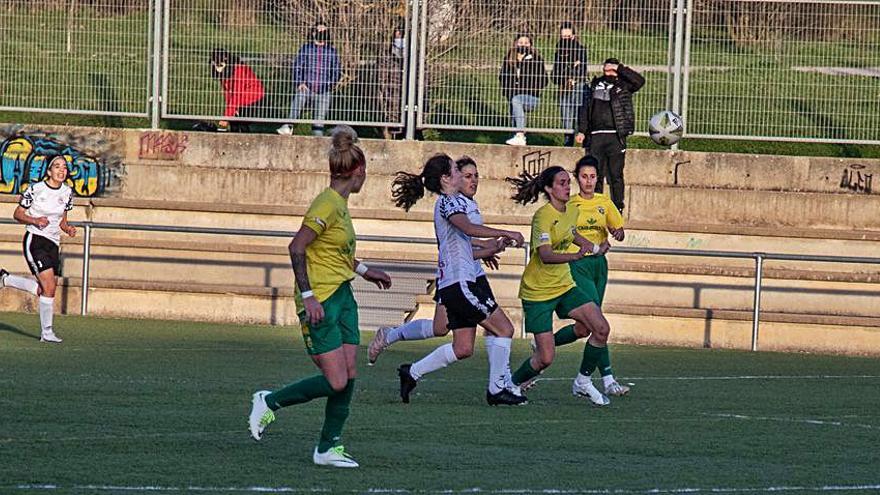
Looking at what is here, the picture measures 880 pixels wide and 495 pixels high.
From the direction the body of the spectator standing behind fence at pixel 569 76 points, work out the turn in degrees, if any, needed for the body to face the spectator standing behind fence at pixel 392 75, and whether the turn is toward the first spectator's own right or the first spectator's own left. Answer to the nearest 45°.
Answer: approximately 90° to the first spectator's own right

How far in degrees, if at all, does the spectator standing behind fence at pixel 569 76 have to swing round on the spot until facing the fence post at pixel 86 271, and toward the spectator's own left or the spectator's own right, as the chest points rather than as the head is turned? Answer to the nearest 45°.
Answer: approximately 90° to the spectator's own right

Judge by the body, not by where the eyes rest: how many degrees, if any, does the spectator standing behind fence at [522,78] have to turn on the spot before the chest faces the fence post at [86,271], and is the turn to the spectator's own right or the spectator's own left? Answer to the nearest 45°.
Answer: approximately 90° to the spectator's own right

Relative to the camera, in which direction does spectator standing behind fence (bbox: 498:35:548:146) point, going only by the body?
toward the camera

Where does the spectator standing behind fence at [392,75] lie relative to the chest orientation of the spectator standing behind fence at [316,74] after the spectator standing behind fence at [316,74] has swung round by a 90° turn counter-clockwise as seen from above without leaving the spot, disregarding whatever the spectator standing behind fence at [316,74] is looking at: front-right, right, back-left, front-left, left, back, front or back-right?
front

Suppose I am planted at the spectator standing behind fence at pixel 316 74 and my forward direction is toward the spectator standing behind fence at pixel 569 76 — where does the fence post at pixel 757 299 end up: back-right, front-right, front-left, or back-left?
front-right

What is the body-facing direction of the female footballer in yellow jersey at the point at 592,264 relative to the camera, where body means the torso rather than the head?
toward the camera

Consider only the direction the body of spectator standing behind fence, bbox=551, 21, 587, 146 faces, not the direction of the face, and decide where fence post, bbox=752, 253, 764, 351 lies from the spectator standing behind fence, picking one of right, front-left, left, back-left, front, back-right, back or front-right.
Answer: front-left

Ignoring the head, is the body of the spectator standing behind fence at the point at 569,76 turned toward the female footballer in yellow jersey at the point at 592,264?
yes

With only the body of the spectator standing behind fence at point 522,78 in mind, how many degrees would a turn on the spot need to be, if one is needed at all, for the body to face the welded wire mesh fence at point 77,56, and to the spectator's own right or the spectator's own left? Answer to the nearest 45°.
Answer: approximately 90° to the spectator's own right

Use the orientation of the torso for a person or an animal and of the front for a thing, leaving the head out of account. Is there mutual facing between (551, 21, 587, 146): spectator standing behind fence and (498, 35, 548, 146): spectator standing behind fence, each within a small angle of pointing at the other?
no

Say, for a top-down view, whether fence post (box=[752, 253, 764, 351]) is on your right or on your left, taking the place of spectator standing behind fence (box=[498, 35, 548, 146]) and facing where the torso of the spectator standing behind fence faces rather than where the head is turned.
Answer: on your left

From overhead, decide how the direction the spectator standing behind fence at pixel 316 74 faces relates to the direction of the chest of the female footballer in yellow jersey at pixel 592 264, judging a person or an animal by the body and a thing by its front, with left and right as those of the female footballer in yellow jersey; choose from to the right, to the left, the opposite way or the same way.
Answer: the same way

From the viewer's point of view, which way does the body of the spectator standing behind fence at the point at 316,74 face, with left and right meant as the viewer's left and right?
facing the viewer

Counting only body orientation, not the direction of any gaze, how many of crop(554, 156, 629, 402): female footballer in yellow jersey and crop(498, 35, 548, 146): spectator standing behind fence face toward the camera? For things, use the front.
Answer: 2

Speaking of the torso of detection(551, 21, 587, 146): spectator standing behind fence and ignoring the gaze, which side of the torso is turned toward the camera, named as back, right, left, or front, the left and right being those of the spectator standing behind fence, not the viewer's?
front

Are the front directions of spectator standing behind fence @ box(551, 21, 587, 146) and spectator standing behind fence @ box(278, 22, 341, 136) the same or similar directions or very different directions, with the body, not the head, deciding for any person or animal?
same or similar directions

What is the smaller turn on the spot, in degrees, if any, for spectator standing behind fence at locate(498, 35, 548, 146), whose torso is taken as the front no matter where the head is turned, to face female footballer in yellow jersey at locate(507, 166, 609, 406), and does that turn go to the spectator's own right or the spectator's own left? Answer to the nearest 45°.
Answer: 0° — they already face them

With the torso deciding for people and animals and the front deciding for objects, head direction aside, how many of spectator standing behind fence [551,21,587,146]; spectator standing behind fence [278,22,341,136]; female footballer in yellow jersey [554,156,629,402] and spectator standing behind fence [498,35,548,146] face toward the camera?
4

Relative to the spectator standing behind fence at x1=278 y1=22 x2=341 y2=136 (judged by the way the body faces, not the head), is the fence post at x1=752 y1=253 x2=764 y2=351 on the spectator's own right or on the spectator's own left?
on the spectator's own left
